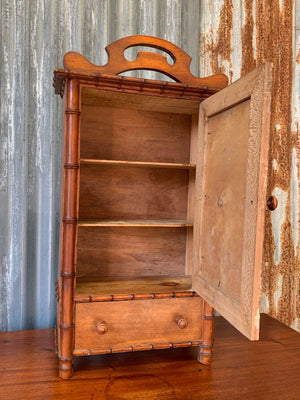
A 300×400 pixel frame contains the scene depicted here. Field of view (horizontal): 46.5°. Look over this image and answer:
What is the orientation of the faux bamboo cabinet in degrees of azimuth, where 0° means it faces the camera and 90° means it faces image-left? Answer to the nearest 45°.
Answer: approximately 0°
